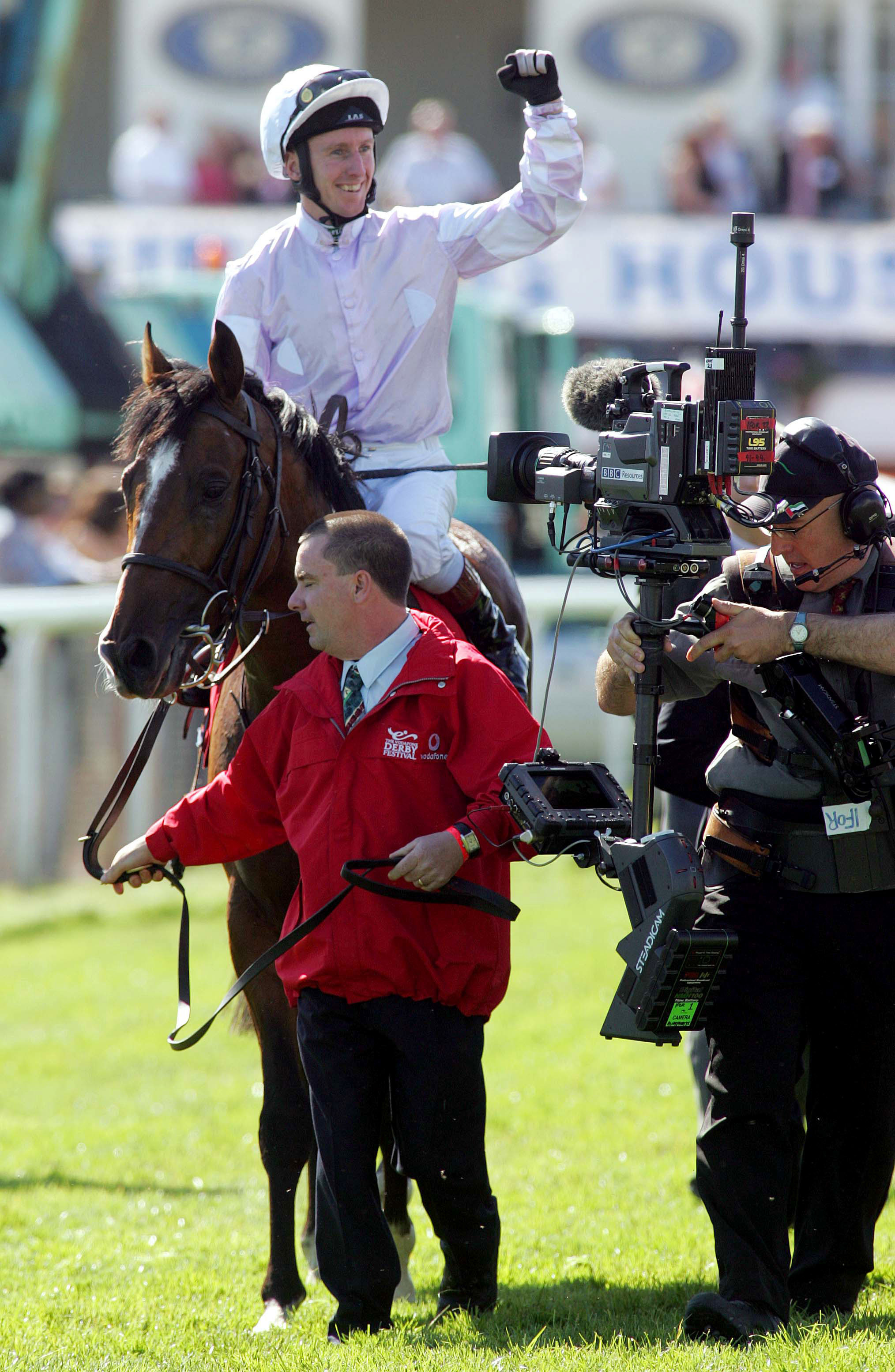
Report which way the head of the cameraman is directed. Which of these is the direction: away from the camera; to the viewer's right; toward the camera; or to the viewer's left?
to the viewer's left

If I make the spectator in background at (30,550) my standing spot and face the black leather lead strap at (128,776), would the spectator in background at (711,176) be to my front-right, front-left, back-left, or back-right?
back-left

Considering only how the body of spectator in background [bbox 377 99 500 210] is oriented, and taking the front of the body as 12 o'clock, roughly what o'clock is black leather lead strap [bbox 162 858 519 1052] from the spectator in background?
The black leather lead strap is roughly at 12 o'clock from the spectator in background.

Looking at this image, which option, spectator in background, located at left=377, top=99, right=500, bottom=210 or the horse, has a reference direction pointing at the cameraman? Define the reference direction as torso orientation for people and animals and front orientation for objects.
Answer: the spectator in background

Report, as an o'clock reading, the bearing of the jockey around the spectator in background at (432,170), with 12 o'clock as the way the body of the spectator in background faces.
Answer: The jockey is roughly at 12 o'clock from the spectator in background.

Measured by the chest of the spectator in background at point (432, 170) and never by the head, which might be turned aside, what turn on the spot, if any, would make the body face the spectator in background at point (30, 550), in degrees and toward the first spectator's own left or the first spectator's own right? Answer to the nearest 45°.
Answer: approximately 45° to the first spectator's own right

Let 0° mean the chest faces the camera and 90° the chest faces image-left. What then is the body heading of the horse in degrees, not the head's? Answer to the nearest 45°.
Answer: approximately 45°

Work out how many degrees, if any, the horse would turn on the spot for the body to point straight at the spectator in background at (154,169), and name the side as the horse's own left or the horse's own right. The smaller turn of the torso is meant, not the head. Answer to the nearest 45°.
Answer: approximately 135° to the horse's own right

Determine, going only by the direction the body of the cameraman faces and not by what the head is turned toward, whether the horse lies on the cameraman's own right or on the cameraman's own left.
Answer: on the cameraman's own right

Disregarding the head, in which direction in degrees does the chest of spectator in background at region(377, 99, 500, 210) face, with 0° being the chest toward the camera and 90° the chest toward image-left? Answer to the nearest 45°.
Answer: approximately 0°
